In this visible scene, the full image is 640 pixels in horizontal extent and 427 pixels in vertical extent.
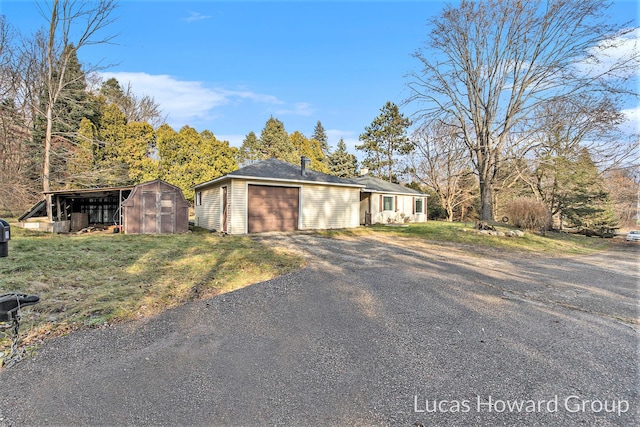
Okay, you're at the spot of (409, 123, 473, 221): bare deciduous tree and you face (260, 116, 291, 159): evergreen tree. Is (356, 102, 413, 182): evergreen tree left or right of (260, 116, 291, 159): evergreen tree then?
right

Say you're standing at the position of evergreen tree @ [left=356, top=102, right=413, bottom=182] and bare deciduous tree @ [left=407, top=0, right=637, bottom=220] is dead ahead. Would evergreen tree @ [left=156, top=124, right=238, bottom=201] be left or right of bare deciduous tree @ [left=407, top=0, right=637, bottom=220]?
right

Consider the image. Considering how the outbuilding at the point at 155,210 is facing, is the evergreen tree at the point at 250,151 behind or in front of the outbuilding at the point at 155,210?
behind

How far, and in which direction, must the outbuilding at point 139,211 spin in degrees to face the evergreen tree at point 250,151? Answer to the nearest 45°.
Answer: approximately 135° to its left

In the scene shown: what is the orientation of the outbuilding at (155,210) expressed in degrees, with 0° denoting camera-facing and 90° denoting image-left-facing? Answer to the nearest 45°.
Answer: approximately 0°

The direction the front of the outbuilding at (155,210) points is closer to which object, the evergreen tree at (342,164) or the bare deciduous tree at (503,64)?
the bare deciduous tree

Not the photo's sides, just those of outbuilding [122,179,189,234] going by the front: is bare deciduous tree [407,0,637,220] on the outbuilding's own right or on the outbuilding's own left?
on the outbuilding's own left

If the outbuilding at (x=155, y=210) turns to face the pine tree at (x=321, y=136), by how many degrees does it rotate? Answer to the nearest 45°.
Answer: approximately 135° to its left

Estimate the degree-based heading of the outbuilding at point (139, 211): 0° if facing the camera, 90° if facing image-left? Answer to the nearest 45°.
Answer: approximately 0°
